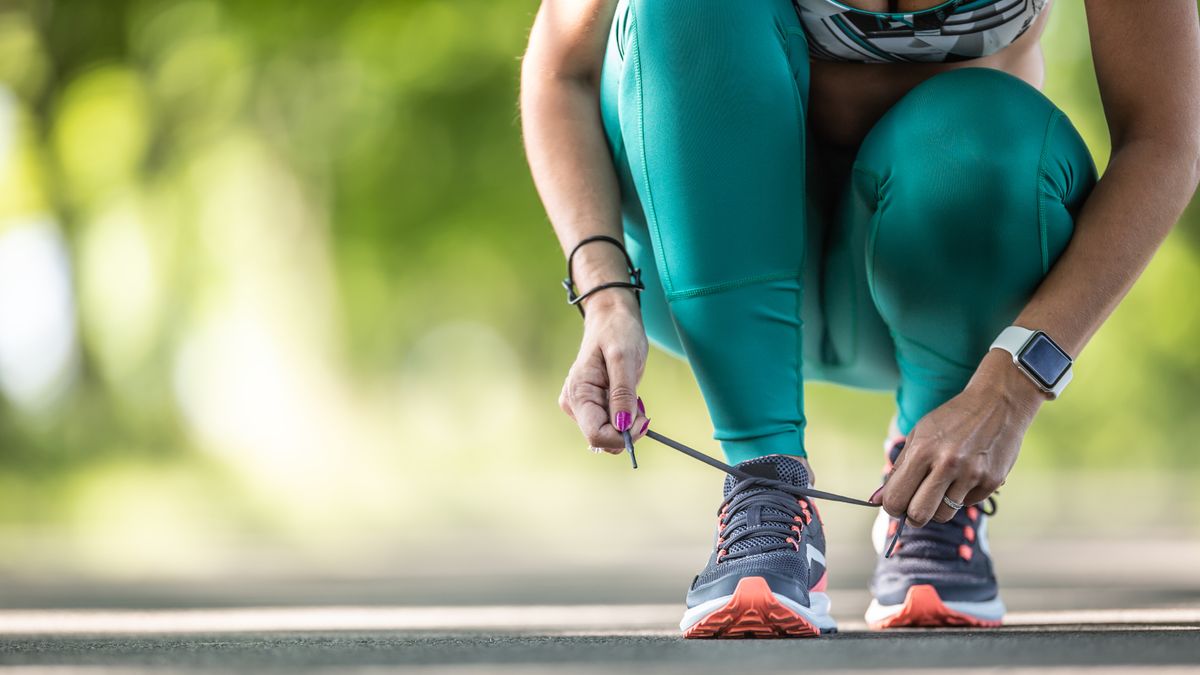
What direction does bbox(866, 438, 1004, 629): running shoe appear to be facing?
toward the camera
